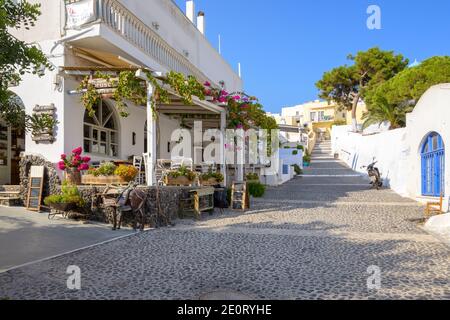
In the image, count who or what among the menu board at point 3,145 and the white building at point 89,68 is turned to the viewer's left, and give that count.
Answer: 0

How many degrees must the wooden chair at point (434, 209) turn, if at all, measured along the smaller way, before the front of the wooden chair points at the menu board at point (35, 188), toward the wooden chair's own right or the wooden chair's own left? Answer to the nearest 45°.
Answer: approximately 45° to the wooden chair's own left

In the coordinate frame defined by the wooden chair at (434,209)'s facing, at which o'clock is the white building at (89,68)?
The white building is roughly at 11 o'clock from the wooden chair.

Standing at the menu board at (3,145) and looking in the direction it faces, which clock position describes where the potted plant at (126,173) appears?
The potted plant is roughly at 11 o'clock from the menu board.

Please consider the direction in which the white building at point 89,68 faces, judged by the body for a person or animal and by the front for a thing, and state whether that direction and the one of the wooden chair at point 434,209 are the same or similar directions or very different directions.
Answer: very different directions

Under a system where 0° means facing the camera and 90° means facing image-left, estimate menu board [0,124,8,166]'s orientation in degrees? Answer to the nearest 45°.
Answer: approximately 0°

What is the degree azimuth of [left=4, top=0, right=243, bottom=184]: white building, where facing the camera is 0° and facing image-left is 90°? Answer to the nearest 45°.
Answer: approximately 315°

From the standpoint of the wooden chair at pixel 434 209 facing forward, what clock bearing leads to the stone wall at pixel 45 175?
The stone wall is roughly at 11 o'clock from the wooden chair.

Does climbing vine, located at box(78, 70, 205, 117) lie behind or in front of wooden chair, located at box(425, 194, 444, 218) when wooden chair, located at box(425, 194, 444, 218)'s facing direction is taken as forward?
in front

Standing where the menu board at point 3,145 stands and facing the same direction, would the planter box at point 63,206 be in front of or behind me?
in front

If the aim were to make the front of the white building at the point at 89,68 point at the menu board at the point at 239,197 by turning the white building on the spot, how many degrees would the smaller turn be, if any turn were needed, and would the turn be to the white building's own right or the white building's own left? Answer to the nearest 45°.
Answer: approximately 45° to the white building's own left

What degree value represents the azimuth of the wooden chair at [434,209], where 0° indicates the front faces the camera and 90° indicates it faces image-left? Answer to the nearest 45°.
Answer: approximately 90°
